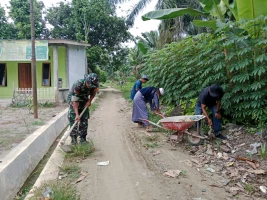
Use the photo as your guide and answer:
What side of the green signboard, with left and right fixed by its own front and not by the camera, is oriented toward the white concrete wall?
front

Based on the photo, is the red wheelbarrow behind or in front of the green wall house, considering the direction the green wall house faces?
in front

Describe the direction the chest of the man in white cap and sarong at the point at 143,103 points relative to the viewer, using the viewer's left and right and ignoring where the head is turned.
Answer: facing to the right of the viewer

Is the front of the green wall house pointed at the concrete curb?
yes

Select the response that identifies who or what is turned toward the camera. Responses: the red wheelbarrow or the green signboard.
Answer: the green signboard

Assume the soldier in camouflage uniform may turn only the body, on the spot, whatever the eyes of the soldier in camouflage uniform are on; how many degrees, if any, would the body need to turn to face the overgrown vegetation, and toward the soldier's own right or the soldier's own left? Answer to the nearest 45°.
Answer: approximately 45° to the soldier's own left

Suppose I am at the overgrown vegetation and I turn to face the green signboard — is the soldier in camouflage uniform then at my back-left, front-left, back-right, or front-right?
front-left

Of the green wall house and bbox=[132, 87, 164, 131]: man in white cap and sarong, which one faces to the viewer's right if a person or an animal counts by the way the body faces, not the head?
the man in white cap and sarong

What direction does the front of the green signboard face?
toward the camera

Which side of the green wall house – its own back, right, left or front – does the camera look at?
front
